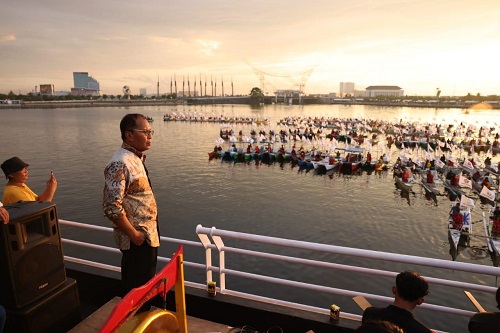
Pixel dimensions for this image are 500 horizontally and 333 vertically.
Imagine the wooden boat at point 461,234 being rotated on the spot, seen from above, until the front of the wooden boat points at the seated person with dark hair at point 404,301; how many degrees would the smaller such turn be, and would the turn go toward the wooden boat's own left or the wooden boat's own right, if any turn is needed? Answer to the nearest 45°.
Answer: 0° — it already faces them

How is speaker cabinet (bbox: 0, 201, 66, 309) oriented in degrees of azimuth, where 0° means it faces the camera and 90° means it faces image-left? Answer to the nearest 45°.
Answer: approximately 315°

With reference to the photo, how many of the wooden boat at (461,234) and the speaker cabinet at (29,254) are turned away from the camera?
0

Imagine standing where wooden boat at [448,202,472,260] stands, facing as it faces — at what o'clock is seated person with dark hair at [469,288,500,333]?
The seated person with dark hair is roughly at 12 o'clock from the wooden boat.

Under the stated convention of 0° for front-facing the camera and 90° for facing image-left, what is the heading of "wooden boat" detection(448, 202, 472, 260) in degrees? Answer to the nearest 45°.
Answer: approximately 0°

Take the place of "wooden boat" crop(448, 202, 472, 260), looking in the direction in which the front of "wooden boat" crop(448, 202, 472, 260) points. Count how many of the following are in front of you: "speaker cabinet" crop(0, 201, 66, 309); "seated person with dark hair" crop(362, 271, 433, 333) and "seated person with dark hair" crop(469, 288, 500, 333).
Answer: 3

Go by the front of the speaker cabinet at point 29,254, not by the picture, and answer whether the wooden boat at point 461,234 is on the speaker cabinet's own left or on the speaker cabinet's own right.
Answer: on the speaker cabinet's own left
